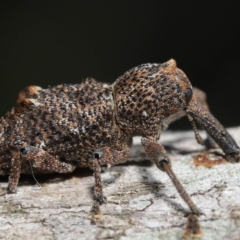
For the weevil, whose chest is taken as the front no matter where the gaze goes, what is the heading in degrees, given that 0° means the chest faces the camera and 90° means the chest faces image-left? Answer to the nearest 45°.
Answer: approximately 270°
